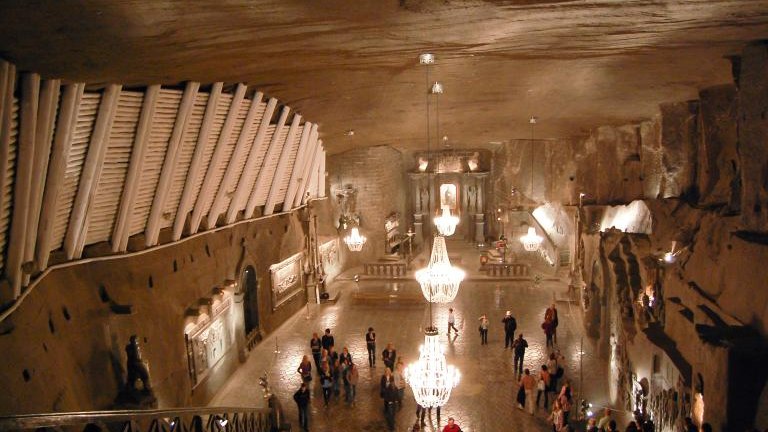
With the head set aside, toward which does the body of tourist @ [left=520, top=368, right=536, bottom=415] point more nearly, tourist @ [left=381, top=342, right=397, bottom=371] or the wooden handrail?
the tourist

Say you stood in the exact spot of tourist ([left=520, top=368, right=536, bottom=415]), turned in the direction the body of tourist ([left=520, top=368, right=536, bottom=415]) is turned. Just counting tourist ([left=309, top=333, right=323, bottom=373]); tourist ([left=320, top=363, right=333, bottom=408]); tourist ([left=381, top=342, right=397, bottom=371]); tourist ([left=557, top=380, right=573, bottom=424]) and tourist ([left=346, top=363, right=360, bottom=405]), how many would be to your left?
4

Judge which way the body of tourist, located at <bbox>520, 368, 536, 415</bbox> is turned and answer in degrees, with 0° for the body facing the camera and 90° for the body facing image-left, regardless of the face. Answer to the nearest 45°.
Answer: approximately 180°

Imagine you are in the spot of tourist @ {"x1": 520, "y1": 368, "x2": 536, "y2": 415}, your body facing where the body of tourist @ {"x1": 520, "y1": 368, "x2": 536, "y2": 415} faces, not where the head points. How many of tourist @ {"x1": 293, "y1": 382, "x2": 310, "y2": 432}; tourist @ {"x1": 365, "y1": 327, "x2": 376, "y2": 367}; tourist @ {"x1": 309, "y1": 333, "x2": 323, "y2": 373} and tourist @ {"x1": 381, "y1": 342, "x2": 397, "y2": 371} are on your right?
0

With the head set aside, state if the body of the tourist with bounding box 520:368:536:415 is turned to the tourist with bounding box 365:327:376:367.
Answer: no

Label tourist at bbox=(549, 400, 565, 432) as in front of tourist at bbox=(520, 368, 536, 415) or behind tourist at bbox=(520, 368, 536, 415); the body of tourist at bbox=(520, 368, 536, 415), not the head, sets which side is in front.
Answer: behind

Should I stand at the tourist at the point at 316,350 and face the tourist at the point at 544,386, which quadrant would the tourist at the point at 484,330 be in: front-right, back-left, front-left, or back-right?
front-left

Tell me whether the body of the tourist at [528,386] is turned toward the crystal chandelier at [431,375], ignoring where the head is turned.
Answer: no

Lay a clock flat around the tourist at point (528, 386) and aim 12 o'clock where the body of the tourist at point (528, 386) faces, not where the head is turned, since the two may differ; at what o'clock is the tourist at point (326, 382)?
the tourist at point (326, 382) is roughly at 9 o'clock from the tourist at point (528, 386).

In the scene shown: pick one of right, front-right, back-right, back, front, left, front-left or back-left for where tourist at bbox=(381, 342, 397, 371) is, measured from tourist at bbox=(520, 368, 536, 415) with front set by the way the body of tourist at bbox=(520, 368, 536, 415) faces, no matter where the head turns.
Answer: left

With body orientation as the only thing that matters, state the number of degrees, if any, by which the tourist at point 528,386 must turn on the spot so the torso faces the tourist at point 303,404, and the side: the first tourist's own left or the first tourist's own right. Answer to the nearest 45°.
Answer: approximately 90° to the first tourist's own left
